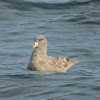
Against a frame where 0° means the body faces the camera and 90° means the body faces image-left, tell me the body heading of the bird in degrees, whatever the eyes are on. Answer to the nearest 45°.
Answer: approximately 90°
